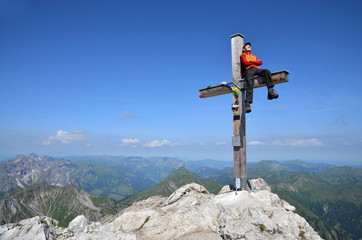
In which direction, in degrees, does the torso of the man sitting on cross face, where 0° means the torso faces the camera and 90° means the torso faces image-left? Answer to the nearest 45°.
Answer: approximately 315°
